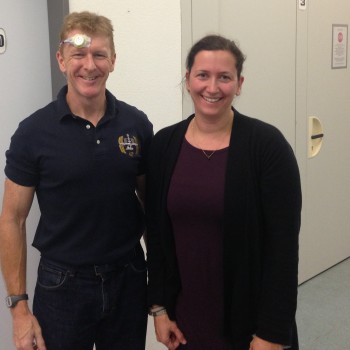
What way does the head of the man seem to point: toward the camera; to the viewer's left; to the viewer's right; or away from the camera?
toward the camera

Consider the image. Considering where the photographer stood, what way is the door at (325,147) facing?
facing the viewer and to the right of the viewer

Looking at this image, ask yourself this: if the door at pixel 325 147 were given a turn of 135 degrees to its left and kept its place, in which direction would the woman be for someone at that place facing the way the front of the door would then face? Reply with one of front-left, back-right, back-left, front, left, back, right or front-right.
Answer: back

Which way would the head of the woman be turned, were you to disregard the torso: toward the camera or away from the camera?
toward the camera

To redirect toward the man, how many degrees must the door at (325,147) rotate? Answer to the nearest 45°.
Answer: approximately 45° to its right
